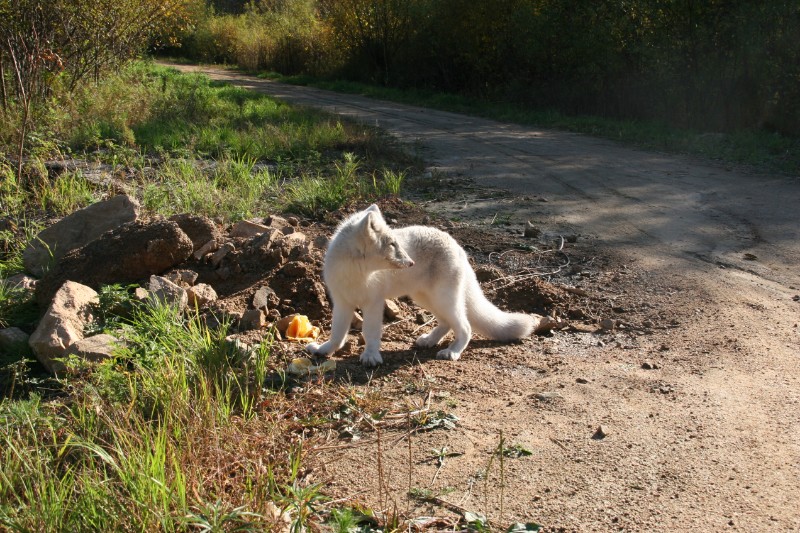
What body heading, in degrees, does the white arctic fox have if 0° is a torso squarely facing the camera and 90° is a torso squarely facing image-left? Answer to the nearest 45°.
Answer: approximately 45°

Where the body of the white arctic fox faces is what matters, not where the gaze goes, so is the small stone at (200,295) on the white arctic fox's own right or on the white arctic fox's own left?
on the white arctic fox's own right

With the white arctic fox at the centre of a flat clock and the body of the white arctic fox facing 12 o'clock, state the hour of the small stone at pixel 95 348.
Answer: The small stone is roughly at 1 o'clock from the white arctic fox.

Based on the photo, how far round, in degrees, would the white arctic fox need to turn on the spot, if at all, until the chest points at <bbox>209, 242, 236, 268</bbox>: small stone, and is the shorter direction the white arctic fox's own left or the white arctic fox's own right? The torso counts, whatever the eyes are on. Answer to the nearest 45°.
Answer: approximately 90° to the white arctic fox's own right

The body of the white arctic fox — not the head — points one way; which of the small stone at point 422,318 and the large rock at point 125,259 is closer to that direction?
the large rock

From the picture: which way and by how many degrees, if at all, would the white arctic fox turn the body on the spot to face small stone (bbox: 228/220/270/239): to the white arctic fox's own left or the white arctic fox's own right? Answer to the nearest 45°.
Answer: approximately 90° to the white arctic fox's own right

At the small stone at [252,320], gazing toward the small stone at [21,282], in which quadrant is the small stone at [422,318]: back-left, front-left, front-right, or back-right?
back-right

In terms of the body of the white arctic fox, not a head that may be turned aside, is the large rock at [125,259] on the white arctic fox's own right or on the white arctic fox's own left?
on the white arctic fox's own right
